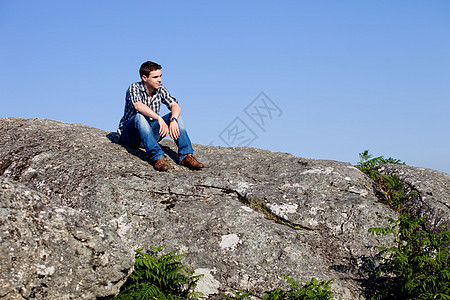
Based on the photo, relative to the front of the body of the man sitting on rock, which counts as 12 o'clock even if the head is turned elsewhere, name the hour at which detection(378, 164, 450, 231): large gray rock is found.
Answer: The large gray rock is roughly at 11 o'clock from the man sitting on rock.

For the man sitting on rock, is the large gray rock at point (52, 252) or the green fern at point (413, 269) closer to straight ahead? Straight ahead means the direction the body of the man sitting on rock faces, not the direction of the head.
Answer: the green fern

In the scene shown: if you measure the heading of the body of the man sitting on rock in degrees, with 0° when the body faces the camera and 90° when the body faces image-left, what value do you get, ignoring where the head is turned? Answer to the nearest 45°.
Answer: approximately 315°

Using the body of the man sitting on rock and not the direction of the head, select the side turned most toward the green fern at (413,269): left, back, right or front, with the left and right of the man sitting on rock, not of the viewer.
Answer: front

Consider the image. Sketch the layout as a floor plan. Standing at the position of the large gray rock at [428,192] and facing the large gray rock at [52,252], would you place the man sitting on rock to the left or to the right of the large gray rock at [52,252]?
right
